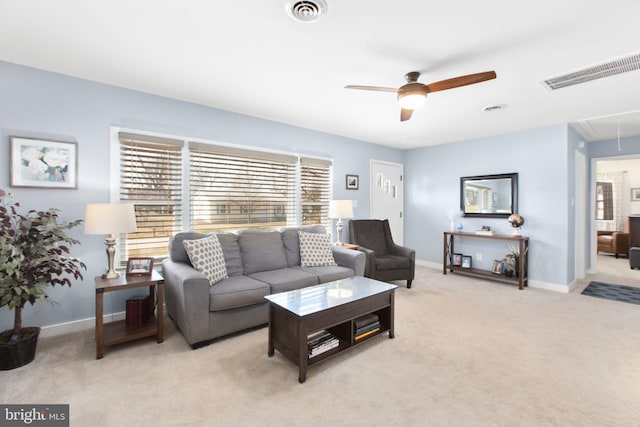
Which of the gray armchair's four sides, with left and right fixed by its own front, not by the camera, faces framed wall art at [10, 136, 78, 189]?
right

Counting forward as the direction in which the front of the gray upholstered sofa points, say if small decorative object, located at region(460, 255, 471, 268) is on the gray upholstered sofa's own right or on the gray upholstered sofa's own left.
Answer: on the gray upholstered sofa's own left

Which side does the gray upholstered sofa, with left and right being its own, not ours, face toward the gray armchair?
left

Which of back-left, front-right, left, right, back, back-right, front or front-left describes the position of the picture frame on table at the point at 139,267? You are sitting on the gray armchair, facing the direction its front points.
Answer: right

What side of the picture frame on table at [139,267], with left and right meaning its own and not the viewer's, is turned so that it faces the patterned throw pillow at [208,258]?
left

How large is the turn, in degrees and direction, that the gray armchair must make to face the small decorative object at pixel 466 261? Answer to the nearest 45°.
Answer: approximately 90° to its left

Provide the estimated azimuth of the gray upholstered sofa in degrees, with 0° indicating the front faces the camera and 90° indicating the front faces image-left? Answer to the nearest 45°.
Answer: approximately 315°

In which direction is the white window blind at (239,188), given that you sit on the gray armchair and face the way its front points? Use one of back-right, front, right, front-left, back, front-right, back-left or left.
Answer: right

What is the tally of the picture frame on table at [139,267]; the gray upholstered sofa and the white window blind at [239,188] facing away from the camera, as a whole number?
0

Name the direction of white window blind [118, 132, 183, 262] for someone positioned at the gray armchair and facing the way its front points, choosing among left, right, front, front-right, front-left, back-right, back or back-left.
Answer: right

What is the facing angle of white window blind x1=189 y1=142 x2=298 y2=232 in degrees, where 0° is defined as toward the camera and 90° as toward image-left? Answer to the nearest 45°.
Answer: approximately 315°

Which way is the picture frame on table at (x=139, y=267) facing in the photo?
toward the camera

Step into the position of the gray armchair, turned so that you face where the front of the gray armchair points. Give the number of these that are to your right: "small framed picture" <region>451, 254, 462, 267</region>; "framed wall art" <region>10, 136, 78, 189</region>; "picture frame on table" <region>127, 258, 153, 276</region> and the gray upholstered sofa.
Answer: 3

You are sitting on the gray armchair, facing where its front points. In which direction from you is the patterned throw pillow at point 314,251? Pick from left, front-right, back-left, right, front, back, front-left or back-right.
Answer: right

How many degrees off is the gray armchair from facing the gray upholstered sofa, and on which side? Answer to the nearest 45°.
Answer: approximately 90° to its right
